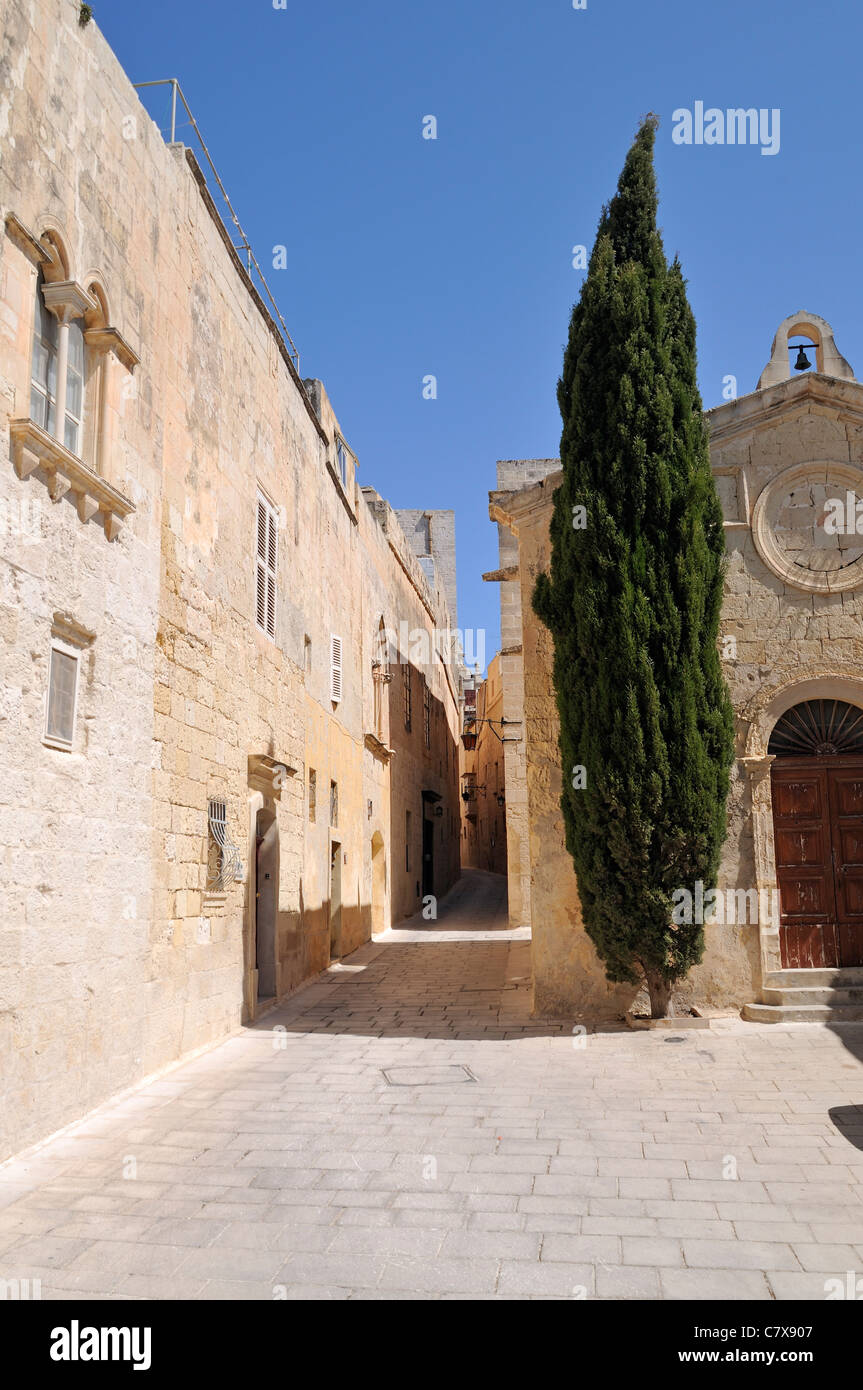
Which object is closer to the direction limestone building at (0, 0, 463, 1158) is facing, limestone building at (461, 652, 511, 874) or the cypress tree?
the cypress tree

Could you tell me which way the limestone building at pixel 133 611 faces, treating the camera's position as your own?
facing to the right of the viewer

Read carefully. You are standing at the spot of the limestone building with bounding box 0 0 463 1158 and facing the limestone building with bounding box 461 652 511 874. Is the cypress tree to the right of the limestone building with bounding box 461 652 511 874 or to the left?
right

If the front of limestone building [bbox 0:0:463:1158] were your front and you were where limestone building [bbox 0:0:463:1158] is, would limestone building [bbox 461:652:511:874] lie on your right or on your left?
on your left

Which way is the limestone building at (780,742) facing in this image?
toward the camera

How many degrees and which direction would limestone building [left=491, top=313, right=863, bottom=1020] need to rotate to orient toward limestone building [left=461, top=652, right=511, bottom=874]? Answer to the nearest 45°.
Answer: approximately 180°

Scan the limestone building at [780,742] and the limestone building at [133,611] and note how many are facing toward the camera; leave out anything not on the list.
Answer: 1

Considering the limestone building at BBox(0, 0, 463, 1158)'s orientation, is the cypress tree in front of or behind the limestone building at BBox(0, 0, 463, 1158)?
in front
